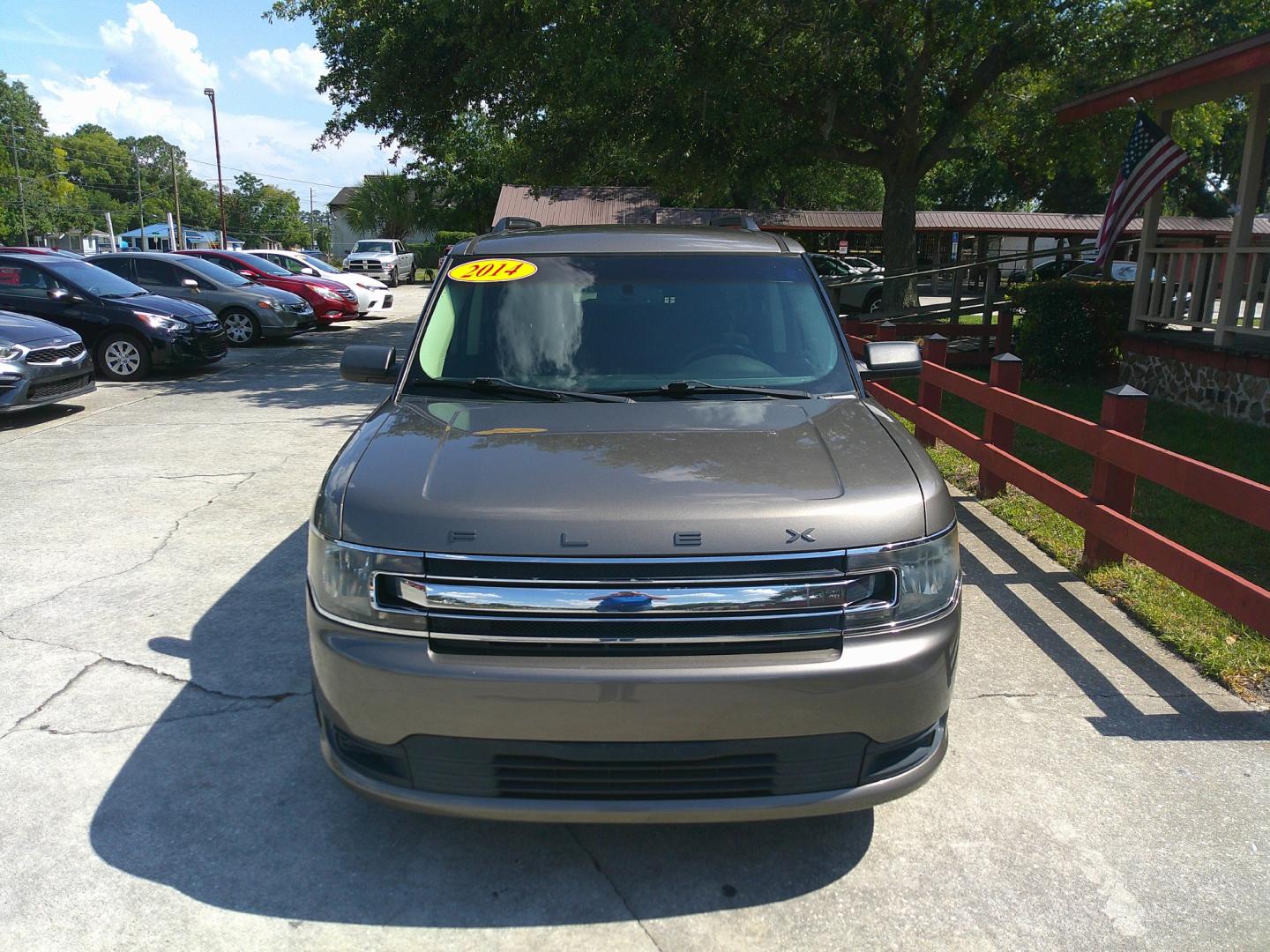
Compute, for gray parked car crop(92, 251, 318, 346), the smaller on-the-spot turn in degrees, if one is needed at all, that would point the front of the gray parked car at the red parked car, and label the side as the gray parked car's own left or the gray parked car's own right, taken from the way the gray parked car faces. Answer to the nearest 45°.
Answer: approximately 90° to the gray parked car's own left

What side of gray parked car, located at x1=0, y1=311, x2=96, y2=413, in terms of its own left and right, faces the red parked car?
left

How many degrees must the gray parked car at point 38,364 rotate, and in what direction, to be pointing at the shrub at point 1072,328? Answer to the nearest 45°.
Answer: approximately 45° to its left

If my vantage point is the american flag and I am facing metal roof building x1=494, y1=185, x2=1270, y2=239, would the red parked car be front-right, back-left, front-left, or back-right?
front-left

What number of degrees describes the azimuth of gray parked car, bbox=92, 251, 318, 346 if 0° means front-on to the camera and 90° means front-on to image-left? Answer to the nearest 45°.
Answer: approximately 315°

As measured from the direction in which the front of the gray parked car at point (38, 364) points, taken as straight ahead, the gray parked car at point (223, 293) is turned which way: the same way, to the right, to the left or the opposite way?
the same way

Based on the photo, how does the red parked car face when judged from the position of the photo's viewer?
facing the viewer and to the right of the viewer

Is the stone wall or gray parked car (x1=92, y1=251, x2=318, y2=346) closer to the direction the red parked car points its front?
the stone wall

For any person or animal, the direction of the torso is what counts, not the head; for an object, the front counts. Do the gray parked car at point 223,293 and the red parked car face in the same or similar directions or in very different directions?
same or similar directions

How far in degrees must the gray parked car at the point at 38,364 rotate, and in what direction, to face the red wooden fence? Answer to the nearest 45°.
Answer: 0° — it already faces it

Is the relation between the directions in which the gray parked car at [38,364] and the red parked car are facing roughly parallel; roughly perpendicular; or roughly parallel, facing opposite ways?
roughly parallel

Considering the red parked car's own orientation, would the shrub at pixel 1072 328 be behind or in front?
in front

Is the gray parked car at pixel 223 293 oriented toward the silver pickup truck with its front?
no

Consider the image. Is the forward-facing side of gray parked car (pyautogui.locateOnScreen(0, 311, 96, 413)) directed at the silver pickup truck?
no

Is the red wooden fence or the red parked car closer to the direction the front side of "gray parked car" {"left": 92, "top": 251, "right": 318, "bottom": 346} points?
the red wooden fence

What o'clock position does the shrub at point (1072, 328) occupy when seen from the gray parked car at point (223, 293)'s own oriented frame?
The shrub is roughly at 12 o'clock from the gray parked car.
